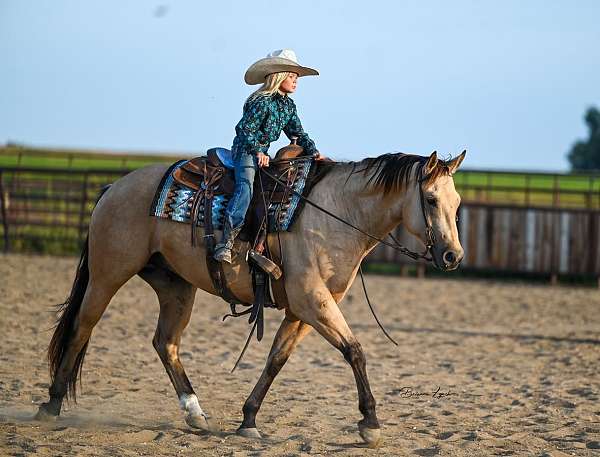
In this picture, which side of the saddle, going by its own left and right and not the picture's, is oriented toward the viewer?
right

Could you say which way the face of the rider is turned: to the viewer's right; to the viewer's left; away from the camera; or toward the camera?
to the viewer's right

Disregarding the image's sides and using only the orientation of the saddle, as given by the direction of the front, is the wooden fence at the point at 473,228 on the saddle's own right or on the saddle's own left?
on the saddle's own left

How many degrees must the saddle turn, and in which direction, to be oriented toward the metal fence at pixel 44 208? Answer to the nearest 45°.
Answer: approximately 90° to its left
